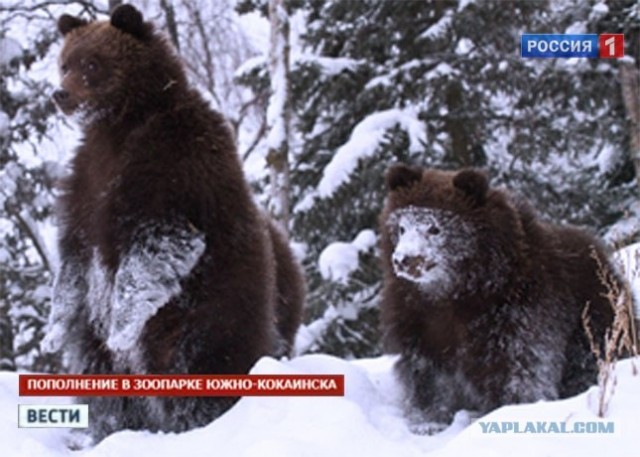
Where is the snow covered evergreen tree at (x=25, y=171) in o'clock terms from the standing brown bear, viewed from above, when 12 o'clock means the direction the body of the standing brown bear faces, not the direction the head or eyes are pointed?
The snow covered evergreen tree is roughly at 4 o'clock from the standing brown bear.

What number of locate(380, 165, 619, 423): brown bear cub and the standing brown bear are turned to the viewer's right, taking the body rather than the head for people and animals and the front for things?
0

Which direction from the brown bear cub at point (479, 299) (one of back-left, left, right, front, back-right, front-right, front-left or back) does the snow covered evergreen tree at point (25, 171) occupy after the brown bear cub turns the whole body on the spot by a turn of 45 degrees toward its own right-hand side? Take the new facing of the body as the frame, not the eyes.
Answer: front-right

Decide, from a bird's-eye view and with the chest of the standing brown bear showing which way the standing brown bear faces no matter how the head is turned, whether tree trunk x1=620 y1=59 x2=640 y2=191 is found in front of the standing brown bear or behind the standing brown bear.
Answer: behind

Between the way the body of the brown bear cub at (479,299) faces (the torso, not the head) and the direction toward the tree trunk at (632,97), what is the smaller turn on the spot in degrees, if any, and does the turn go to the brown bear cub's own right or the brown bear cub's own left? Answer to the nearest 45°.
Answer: approximately 135° to the brown bear cub's own right

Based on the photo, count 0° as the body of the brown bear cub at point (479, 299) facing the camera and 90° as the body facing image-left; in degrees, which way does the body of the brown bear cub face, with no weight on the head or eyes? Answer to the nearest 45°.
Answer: approximately 45°

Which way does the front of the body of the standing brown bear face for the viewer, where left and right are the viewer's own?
facing the viewer and to the left of the viewer

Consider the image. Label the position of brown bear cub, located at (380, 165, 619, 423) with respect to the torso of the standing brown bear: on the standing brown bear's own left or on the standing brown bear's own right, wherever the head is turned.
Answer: on the standing brown bear's own left

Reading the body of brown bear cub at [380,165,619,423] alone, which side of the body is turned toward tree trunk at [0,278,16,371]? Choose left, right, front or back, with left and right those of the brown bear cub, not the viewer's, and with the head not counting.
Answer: right

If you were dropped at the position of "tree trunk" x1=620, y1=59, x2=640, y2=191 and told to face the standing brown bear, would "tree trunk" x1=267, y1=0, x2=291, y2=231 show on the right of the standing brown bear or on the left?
right
